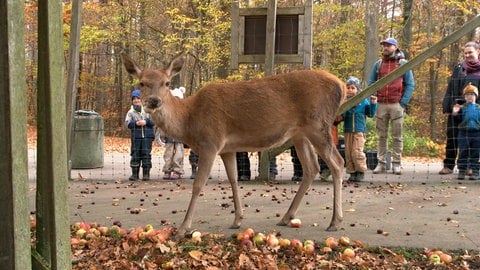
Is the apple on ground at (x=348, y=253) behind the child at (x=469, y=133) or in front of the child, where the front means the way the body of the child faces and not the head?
in front

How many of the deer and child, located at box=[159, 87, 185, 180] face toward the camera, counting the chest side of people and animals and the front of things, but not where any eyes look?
1

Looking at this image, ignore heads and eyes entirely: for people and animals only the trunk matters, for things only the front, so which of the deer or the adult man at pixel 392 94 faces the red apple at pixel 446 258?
the adult man

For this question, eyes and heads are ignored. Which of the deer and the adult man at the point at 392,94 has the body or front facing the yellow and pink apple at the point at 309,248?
the adult man

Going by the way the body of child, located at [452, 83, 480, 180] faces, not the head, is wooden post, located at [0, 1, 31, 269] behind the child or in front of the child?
in front

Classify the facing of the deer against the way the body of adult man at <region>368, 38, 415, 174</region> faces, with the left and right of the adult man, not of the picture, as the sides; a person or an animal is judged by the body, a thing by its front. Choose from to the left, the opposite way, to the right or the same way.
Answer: to the right

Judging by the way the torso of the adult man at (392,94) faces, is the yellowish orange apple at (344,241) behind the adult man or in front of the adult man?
in front

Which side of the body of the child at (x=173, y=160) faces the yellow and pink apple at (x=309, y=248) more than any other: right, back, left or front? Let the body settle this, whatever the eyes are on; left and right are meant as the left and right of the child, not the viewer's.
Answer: front

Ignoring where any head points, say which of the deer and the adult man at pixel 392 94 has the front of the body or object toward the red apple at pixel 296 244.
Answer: the adult man

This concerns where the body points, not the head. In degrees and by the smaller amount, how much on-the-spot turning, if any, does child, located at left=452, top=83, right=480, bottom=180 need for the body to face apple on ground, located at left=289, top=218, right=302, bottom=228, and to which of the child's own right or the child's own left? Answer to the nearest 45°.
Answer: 0° — they already face it

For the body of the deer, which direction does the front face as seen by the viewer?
to the viewer's left

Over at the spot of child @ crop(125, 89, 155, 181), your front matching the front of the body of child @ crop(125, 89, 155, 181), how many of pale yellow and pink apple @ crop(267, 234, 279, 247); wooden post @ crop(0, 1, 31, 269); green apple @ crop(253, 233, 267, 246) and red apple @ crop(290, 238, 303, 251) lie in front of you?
4

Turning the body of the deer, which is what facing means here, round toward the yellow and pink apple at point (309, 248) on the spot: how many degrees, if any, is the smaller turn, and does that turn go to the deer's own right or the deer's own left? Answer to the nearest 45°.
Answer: approximately 90° to the deer's own left
